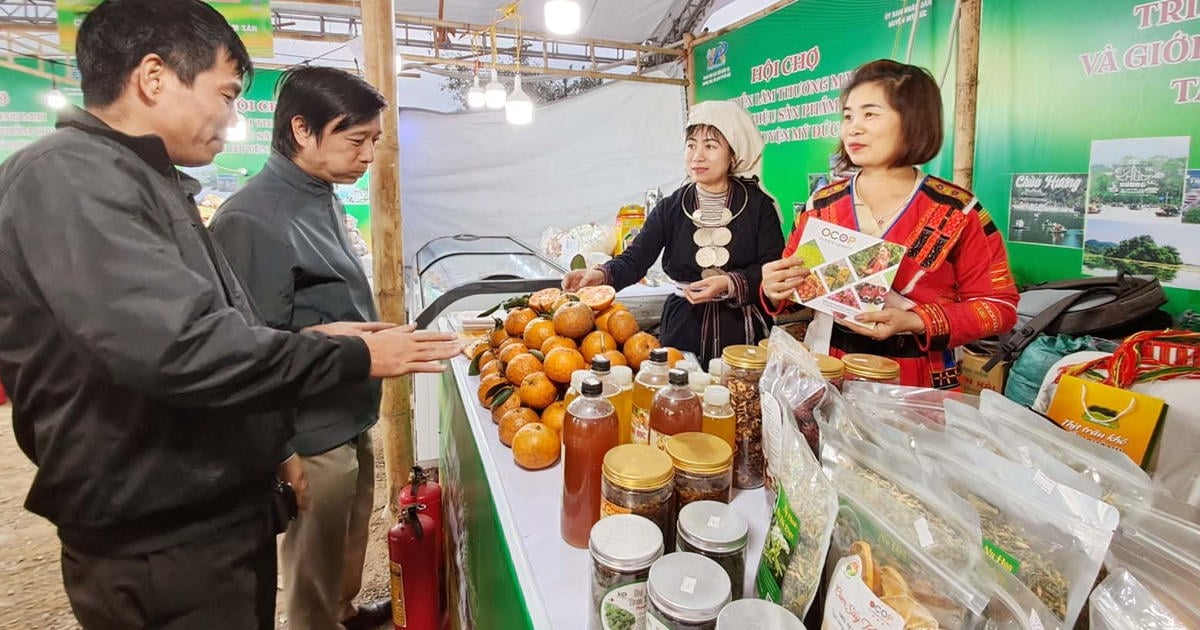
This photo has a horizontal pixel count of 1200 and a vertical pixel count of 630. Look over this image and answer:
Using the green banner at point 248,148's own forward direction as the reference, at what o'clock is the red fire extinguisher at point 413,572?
The red fire extinguisher is roughly at 12 o'clock from the green banner.

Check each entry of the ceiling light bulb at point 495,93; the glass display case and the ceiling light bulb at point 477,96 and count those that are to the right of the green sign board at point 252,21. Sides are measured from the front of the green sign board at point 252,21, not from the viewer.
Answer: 0

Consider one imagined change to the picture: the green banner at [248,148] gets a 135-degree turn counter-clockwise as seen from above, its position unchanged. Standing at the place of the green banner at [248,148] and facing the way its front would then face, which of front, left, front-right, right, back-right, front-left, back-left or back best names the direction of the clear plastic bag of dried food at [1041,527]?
back-right

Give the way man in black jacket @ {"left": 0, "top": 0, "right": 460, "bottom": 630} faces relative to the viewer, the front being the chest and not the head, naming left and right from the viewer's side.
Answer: facing to the right of the viewer

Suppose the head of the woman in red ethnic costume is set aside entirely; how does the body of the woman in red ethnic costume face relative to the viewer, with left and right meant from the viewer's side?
facing the viewer and to the left of the viewer

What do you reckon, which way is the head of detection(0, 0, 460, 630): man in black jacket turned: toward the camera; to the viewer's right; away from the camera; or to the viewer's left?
to the viewer's right

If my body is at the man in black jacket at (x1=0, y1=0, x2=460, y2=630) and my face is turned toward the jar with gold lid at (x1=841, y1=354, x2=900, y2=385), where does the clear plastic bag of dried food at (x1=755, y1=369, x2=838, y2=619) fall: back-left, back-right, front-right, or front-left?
front-right

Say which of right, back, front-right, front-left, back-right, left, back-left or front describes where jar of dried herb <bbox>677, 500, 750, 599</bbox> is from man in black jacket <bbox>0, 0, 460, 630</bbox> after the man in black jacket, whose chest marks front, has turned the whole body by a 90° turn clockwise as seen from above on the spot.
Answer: front-left

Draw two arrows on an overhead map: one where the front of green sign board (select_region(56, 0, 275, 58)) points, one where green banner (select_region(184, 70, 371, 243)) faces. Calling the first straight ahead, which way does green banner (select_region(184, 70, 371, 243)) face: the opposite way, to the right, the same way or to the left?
the same way

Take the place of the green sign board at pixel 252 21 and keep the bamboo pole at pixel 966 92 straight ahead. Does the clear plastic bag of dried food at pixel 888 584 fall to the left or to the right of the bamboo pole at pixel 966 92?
right

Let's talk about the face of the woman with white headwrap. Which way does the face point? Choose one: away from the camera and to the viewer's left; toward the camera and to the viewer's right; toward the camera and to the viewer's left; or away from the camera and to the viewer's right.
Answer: toward the camera and to the viewer's left

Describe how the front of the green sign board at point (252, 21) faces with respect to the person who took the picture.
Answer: facing the viewer

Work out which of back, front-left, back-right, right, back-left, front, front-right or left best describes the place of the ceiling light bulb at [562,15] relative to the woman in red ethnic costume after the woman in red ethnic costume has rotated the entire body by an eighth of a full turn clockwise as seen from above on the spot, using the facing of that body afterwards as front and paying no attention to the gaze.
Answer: front-right

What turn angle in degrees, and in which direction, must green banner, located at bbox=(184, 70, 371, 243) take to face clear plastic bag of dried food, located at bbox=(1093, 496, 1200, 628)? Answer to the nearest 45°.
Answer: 0° — it already faces it

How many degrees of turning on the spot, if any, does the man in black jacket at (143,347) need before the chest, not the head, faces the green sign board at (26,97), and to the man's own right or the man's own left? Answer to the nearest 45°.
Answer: approximately 90° to the man's own left

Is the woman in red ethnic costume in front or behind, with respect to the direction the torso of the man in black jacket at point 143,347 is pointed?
in front

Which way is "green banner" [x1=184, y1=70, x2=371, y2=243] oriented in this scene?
toward the camera
